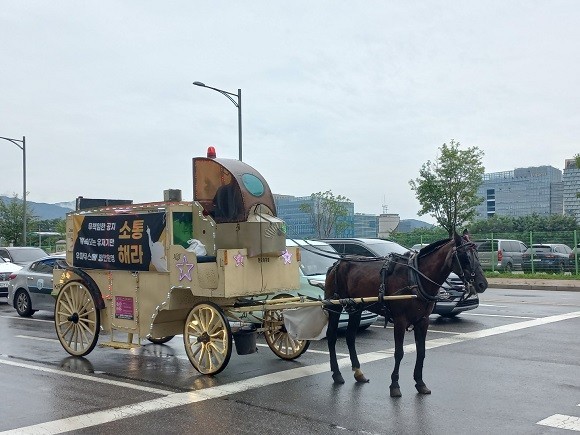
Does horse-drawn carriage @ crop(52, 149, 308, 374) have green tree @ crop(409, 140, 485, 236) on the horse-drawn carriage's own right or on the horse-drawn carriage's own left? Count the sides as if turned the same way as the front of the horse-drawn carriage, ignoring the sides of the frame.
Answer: on the horse-drawn carriage's own left

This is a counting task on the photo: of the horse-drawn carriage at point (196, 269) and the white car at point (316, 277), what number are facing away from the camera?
0

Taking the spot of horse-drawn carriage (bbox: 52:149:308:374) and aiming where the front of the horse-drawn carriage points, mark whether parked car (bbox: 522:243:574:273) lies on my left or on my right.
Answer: on my left

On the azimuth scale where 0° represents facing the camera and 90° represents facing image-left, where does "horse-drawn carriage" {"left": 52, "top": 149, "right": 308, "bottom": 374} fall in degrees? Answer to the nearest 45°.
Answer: approximately 315°

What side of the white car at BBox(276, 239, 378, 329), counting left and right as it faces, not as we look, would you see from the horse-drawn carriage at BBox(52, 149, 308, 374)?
right

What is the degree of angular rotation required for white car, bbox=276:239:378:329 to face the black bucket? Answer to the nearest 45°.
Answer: approximately 45° to its right

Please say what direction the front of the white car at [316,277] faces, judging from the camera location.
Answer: facing the viewer and to the right of the viewer
